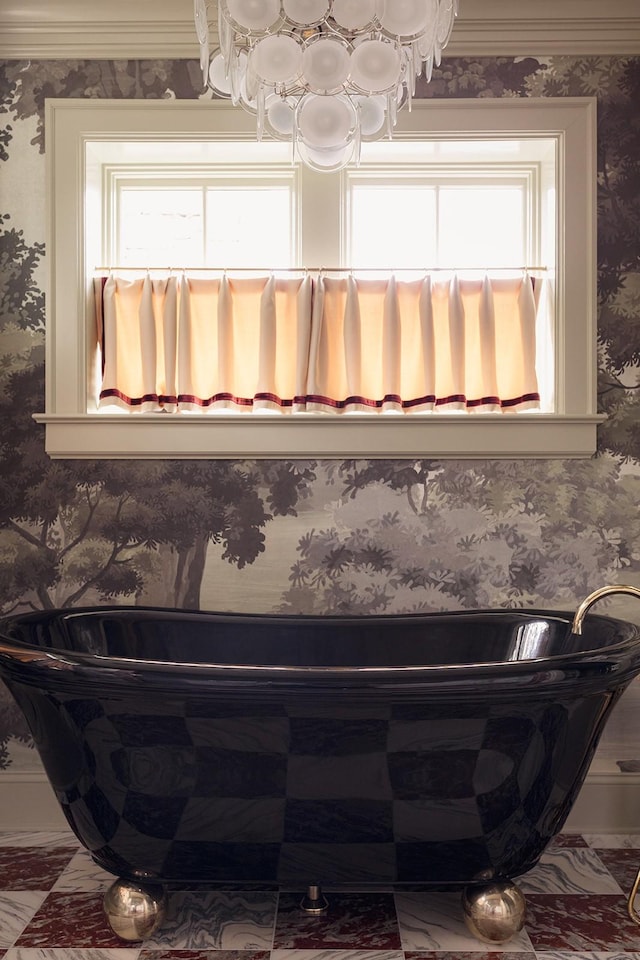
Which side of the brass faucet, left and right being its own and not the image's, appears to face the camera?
left
